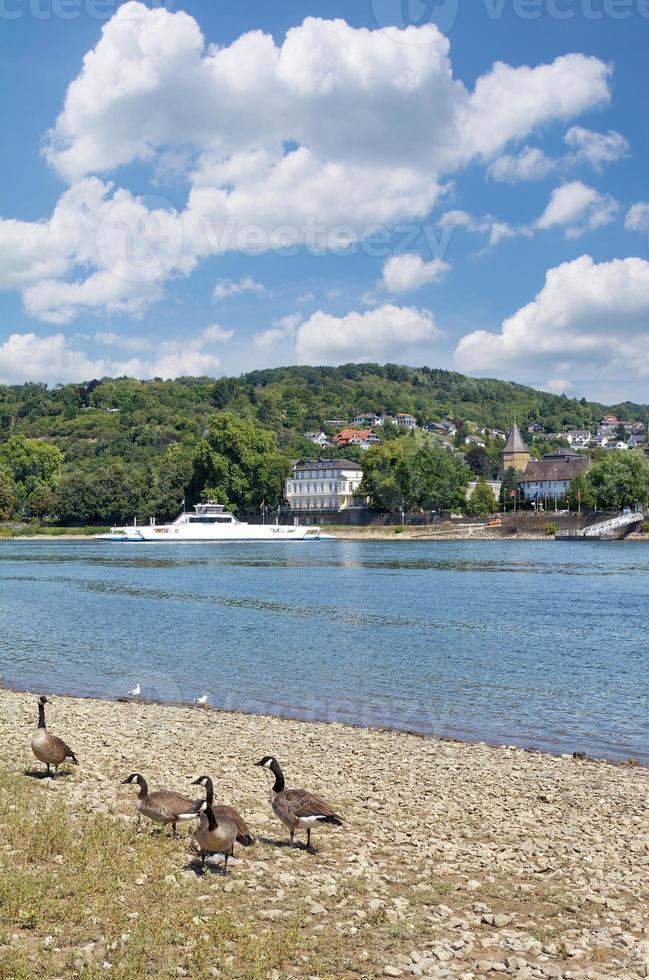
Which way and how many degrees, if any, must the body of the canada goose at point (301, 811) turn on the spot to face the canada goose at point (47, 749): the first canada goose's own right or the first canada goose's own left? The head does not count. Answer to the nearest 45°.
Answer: approximately 45° to the first canada goose's own right

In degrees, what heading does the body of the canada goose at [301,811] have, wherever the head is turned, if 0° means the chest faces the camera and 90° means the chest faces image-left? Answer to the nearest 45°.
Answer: approximately 90°

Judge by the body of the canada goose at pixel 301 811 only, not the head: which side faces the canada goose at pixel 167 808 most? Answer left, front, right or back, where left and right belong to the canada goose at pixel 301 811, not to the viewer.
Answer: front

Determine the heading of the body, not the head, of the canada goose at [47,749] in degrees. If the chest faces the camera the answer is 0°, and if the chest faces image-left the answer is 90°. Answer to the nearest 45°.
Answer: approximately 45°

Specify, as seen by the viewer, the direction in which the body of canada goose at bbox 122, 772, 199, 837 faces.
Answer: to the viewer's left

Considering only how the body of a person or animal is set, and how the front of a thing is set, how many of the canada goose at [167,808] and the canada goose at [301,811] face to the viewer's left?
2

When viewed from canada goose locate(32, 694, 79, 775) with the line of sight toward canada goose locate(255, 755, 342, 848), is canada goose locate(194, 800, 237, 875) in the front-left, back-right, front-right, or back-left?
front-right

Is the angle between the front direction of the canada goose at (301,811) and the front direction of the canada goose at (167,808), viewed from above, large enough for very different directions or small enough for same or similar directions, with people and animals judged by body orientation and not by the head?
same or similar directions
